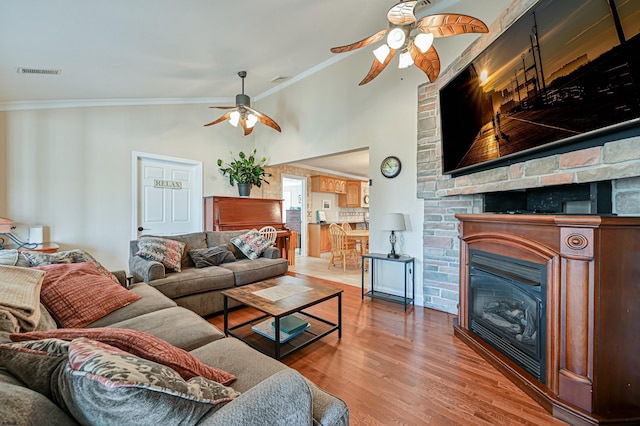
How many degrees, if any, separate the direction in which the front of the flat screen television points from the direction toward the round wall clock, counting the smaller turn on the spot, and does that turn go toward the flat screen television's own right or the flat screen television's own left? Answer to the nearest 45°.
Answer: approximately 90° to the flat screen television's own right

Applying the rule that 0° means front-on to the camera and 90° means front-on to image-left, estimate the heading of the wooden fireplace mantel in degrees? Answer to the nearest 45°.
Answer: approximately 45°

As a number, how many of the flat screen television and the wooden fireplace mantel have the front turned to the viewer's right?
0

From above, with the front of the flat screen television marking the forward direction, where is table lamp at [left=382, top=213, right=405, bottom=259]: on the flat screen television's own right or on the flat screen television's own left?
on the flat screen television's own right

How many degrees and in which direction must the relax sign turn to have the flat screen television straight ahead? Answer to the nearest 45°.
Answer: approximately 45° to its left

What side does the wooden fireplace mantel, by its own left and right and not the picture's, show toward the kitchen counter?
right

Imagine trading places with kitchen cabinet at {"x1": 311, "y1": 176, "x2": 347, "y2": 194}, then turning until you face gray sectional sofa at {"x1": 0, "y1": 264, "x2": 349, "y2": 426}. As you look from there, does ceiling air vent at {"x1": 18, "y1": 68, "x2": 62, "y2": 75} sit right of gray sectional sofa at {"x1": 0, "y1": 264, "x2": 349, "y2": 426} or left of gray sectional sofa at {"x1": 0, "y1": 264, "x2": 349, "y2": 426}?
right

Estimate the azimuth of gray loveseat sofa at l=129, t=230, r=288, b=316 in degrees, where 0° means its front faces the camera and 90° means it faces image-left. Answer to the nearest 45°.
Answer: approximately 315°

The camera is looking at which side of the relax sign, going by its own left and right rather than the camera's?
front

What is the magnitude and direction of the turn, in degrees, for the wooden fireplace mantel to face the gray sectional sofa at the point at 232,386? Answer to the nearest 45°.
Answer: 0° — it already faces it

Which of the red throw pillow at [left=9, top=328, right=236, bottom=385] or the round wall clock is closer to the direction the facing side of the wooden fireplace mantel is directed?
the red throw pillow

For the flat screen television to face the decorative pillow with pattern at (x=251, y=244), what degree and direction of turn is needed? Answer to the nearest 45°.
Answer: approximately 45° to its right

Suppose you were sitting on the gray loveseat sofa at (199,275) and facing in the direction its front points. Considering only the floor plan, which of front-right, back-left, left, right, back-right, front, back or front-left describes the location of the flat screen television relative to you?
front

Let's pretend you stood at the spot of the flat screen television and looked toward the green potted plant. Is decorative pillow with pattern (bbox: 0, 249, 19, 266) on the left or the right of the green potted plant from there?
left

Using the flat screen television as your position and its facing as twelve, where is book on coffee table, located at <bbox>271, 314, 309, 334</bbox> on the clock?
The book on coffee table is roughly at 1 o'clock from the flat screen television.

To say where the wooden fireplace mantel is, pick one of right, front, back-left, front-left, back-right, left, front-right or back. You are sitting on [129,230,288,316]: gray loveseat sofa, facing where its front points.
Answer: front

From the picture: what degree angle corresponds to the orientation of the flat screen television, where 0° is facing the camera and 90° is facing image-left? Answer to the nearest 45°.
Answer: approximately 45°

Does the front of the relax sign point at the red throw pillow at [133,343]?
yes

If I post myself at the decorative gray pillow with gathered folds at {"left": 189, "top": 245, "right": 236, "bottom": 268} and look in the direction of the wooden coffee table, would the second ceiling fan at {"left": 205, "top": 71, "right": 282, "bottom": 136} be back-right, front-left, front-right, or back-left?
back-left

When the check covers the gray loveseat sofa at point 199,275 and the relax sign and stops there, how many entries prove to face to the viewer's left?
0
